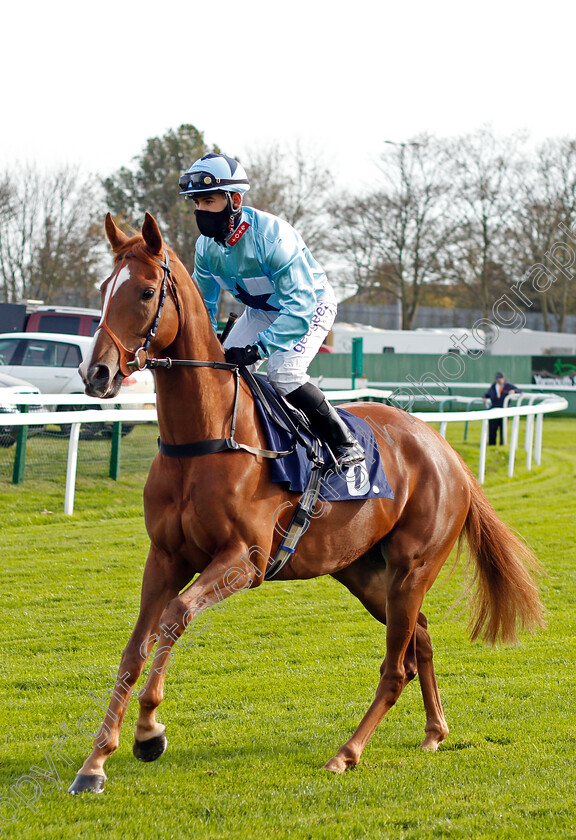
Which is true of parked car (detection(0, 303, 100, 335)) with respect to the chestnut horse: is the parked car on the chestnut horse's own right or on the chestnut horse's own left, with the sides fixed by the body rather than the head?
on the chestnut horse's own right

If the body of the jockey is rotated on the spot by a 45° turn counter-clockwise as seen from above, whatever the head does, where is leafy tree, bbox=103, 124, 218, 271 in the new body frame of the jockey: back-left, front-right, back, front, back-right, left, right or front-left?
back

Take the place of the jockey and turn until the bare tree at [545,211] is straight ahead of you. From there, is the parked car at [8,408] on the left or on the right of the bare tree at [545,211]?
left

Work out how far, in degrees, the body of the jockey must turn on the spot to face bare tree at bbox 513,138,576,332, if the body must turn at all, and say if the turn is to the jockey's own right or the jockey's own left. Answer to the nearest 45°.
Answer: approximately 135° to the jockey's own right

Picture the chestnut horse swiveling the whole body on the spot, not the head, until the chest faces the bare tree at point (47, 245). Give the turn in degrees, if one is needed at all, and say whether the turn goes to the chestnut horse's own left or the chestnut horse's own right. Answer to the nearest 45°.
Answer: approximately 135° to the chestnut horse's own right

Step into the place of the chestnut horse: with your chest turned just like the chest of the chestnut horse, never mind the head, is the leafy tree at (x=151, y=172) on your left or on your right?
on your right

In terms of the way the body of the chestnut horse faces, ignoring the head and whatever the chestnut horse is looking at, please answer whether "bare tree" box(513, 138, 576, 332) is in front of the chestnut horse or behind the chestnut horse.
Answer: behind

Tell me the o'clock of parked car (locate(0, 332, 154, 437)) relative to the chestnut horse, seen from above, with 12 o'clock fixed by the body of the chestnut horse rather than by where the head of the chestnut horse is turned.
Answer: The parked car is roughly at 4 o'clock from the chestnut horse.

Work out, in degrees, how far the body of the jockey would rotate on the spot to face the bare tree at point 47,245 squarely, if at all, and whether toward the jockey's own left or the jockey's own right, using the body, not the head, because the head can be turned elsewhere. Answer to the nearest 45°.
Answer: approximately 135° to the jockey's own right

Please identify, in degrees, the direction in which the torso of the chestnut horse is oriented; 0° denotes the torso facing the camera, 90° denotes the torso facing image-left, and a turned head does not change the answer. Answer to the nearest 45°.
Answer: approximately 45°
